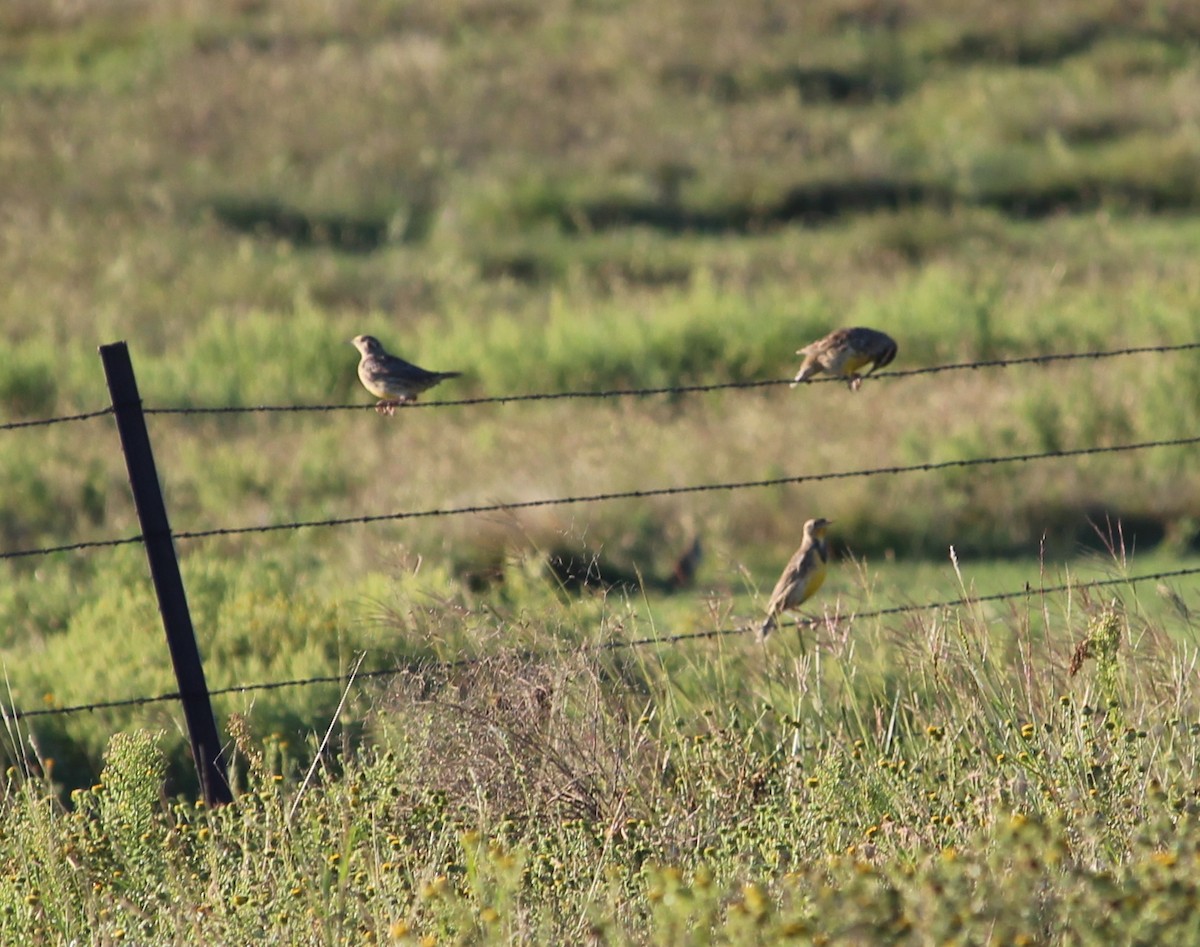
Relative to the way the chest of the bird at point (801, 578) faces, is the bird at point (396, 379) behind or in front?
behind

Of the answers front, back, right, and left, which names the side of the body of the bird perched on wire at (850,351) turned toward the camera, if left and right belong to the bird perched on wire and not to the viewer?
right

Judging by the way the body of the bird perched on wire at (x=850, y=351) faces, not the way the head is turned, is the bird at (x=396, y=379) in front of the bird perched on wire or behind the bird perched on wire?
behind

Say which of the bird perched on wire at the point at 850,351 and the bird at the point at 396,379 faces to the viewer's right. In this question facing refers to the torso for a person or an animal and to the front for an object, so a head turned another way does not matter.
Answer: the bird perched on wire

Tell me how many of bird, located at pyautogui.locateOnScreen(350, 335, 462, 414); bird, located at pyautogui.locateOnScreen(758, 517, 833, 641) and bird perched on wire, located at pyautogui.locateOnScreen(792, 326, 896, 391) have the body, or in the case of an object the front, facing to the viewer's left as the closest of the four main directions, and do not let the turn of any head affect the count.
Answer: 1

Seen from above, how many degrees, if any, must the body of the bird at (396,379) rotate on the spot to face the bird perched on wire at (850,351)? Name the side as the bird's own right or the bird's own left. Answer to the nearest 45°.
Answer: approximately 180°

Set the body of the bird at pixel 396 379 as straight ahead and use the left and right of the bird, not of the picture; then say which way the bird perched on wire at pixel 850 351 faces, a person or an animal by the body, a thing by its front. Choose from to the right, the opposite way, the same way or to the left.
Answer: the opposite way

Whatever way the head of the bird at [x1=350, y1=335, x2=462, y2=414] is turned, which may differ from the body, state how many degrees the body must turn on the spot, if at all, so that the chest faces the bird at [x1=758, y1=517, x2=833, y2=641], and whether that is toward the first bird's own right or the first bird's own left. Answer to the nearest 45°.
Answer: approximately 135° to the first bird's own right

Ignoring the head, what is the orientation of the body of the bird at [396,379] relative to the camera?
to the viewer's left
